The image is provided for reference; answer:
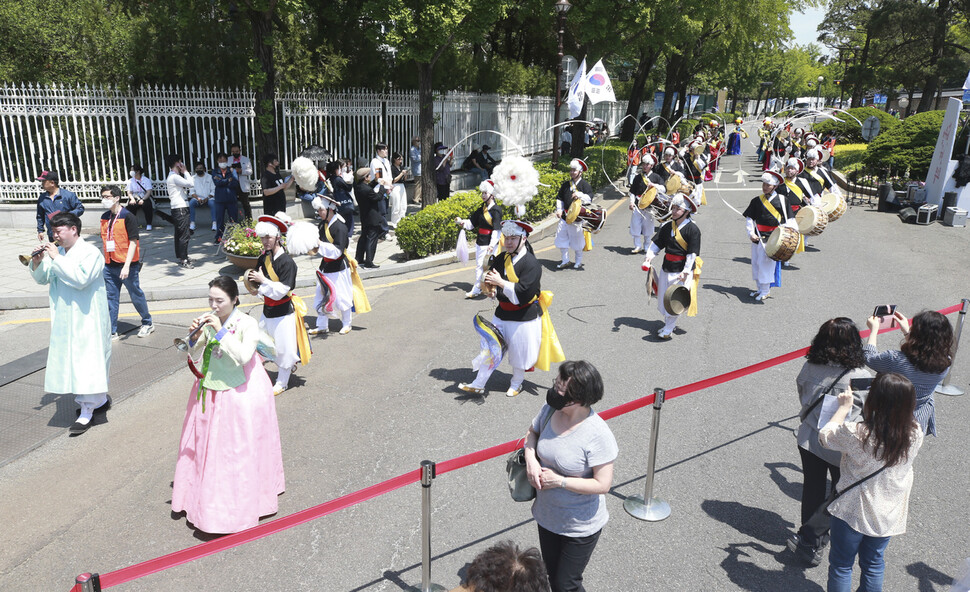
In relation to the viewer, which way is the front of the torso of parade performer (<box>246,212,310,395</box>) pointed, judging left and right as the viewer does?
facing the viewer and to the left of the viewer

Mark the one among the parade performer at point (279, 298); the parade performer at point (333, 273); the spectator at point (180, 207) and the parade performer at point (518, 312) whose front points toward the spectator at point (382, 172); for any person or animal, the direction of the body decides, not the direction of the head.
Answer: the spectator at point (180, 207)

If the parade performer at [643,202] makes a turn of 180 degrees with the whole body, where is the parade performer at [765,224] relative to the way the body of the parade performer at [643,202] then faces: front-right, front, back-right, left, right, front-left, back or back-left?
right

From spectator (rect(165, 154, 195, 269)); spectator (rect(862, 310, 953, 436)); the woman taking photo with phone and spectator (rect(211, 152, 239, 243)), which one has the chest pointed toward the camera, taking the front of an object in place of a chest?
spectator (rect(211, 152, 239, 243))

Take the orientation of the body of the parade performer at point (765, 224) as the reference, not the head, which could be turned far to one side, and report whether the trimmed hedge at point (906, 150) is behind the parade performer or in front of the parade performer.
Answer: behind

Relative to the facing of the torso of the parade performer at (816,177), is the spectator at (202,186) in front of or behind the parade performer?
in front

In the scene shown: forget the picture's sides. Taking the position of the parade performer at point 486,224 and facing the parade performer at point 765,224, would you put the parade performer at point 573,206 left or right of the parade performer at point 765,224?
left

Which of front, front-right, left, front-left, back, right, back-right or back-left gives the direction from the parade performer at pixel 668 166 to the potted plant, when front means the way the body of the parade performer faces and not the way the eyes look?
front

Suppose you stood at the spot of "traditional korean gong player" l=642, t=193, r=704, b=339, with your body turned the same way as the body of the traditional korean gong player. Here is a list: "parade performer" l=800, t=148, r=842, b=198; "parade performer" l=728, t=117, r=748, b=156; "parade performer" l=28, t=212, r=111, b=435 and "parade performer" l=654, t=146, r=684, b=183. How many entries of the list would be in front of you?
1

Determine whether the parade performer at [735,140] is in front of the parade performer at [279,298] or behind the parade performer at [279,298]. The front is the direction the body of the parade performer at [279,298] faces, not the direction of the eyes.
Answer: behind

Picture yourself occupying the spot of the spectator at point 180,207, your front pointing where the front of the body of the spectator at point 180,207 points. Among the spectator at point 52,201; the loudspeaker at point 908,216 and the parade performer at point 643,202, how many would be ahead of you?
2

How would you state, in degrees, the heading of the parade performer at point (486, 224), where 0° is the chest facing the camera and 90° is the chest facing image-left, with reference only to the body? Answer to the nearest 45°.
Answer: approximately 45°

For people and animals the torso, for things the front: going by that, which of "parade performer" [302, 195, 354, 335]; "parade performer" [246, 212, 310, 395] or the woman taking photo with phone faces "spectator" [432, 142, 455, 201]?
the woman taking photo with phone

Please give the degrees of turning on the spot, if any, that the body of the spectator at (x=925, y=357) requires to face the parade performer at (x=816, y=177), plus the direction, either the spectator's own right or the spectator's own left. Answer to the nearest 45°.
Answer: approximately 45° to the spectator's own right

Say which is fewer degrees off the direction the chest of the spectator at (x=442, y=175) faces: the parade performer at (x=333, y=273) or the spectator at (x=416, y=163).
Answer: the parade performer

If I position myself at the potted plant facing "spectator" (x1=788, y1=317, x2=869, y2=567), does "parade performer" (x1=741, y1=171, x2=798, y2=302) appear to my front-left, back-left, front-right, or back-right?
front-left

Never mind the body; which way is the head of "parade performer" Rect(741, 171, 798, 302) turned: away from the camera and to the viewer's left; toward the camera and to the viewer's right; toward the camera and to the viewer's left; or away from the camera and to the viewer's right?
toward the camera and to the viewer's left
